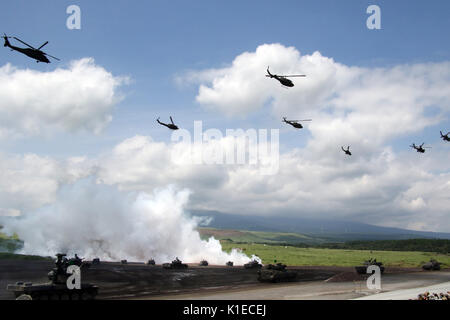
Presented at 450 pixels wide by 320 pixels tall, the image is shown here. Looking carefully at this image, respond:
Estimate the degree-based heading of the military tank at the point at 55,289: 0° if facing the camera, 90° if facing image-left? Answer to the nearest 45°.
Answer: approximately 90°
